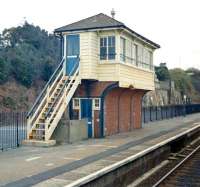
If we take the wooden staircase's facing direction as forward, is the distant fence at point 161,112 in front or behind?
behind

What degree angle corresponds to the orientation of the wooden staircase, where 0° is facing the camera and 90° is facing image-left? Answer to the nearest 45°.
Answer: approximately 45°

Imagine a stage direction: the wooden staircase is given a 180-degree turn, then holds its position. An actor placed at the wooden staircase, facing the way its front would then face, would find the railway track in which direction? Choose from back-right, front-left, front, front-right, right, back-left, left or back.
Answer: right
